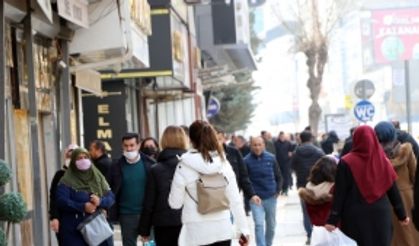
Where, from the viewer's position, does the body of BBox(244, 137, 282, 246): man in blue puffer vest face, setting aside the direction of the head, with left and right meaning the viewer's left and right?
facing the viewer

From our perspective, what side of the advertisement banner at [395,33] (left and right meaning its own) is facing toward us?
front

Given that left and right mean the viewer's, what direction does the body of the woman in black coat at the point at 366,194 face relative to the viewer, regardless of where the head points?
facing away from the viewer

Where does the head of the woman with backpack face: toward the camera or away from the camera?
away from the camera

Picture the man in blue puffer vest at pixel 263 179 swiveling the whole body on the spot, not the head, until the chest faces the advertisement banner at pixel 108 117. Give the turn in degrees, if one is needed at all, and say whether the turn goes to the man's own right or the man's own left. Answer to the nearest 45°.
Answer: approximately 135° to the man's own right

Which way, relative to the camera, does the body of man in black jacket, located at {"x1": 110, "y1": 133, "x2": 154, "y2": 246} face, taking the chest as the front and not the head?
toward the camera

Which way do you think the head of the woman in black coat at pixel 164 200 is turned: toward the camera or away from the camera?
away from the camera
